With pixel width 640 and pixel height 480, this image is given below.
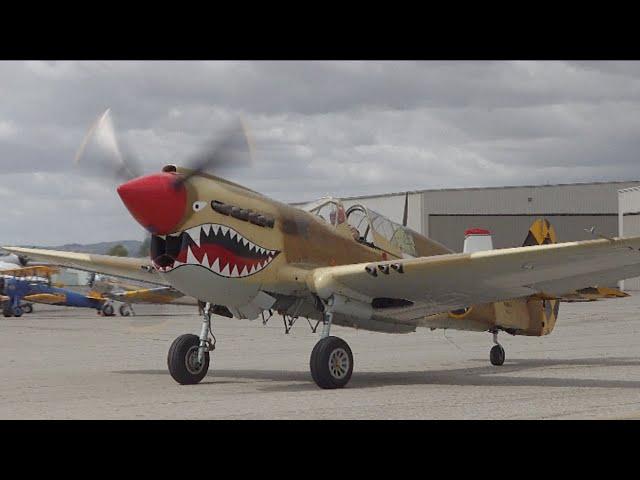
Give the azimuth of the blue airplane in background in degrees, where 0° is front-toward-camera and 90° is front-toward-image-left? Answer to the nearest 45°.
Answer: approximately 45°

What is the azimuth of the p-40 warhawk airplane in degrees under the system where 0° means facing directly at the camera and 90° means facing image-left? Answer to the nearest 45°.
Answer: approximately 45°

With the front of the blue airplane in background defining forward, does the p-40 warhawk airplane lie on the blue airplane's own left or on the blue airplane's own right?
on the blue airplane's own left

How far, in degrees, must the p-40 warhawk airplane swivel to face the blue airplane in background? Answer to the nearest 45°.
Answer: approximately 90° to its right
